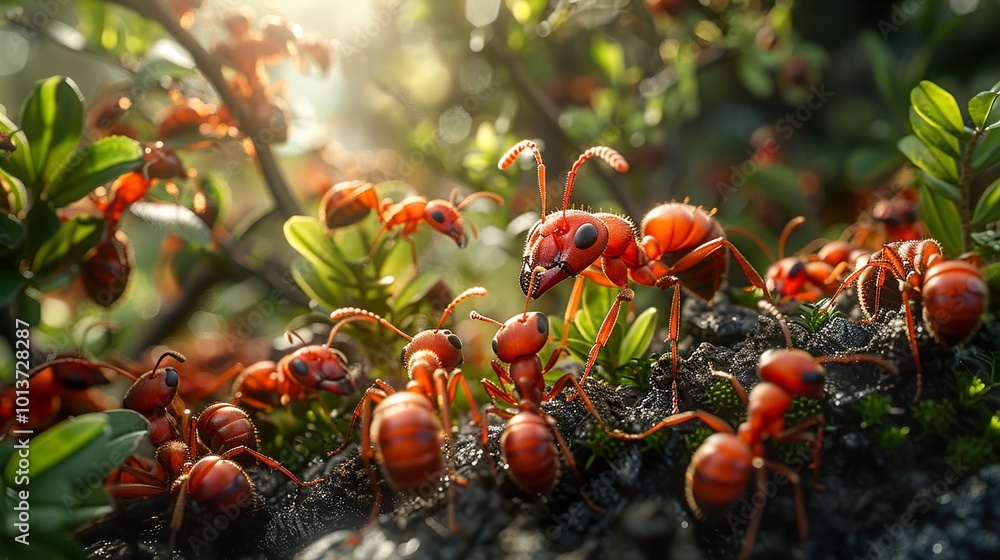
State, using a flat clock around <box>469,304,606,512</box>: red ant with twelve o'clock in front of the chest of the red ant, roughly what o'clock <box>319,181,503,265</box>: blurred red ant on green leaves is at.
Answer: The blurred red ant on green leaves is roughly at 12 o'clock from the red ant.

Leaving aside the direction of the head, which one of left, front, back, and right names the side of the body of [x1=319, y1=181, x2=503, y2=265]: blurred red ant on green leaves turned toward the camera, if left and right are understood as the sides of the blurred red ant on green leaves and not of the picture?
right

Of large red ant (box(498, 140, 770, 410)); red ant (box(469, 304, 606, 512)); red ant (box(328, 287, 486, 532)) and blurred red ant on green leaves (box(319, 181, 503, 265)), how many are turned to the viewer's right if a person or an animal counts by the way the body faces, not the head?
1

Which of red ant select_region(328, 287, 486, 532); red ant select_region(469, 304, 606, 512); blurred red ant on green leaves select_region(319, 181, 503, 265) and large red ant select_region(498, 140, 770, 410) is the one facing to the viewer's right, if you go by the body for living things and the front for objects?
blurred red ant on green leaves select_region(319, 181, 503, 265)

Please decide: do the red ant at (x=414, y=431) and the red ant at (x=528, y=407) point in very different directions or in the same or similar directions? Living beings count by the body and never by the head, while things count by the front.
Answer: same or similar directions

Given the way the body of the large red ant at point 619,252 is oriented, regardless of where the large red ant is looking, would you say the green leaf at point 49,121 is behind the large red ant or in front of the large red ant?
in front

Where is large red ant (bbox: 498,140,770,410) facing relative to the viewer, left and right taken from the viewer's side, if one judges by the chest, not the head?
facing the viewer and to the left of the viewer

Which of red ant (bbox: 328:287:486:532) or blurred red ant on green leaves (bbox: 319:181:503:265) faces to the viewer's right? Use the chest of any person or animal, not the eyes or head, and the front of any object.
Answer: the blurred red ant on green leaves

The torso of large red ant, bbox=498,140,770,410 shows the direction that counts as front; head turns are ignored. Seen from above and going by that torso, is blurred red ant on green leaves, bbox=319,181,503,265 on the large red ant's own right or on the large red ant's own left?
on the large red ant's own right

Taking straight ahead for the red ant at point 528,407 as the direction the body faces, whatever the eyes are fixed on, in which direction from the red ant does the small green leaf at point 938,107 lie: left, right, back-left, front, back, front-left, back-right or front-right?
right

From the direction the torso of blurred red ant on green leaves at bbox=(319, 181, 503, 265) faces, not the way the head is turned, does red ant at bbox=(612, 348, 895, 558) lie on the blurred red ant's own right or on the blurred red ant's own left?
on the blurred red ant's own right

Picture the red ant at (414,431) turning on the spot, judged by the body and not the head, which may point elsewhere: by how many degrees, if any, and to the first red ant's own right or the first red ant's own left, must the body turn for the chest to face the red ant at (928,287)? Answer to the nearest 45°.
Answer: approximately 90° to the first red ant's own right

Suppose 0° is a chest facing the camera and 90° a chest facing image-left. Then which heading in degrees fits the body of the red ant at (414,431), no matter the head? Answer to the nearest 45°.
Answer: approximately 180°

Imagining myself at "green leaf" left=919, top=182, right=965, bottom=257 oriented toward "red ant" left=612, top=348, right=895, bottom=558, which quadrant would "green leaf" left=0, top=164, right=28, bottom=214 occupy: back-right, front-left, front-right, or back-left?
front-right

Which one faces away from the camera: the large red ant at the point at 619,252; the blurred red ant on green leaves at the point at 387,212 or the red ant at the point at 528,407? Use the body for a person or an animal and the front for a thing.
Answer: the red ant

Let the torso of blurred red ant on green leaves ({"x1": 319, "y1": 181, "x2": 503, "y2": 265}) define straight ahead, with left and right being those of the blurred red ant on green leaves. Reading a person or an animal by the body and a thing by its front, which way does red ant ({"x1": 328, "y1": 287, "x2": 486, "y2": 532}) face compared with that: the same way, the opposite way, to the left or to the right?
to the left

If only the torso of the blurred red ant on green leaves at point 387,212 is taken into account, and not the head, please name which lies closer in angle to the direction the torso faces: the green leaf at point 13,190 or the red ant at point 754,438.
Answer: the red ant

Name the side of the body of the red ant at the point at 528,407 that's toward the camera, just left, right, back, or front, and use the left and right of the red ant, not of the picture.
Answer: back
